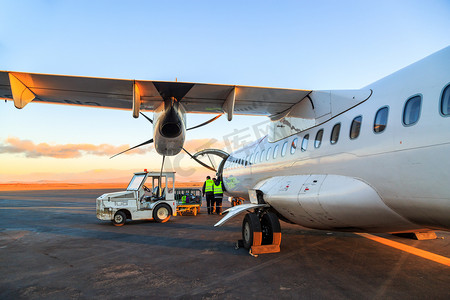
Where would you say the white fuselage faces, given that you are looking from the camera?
facing away from the viewer and to the left of the viewer
